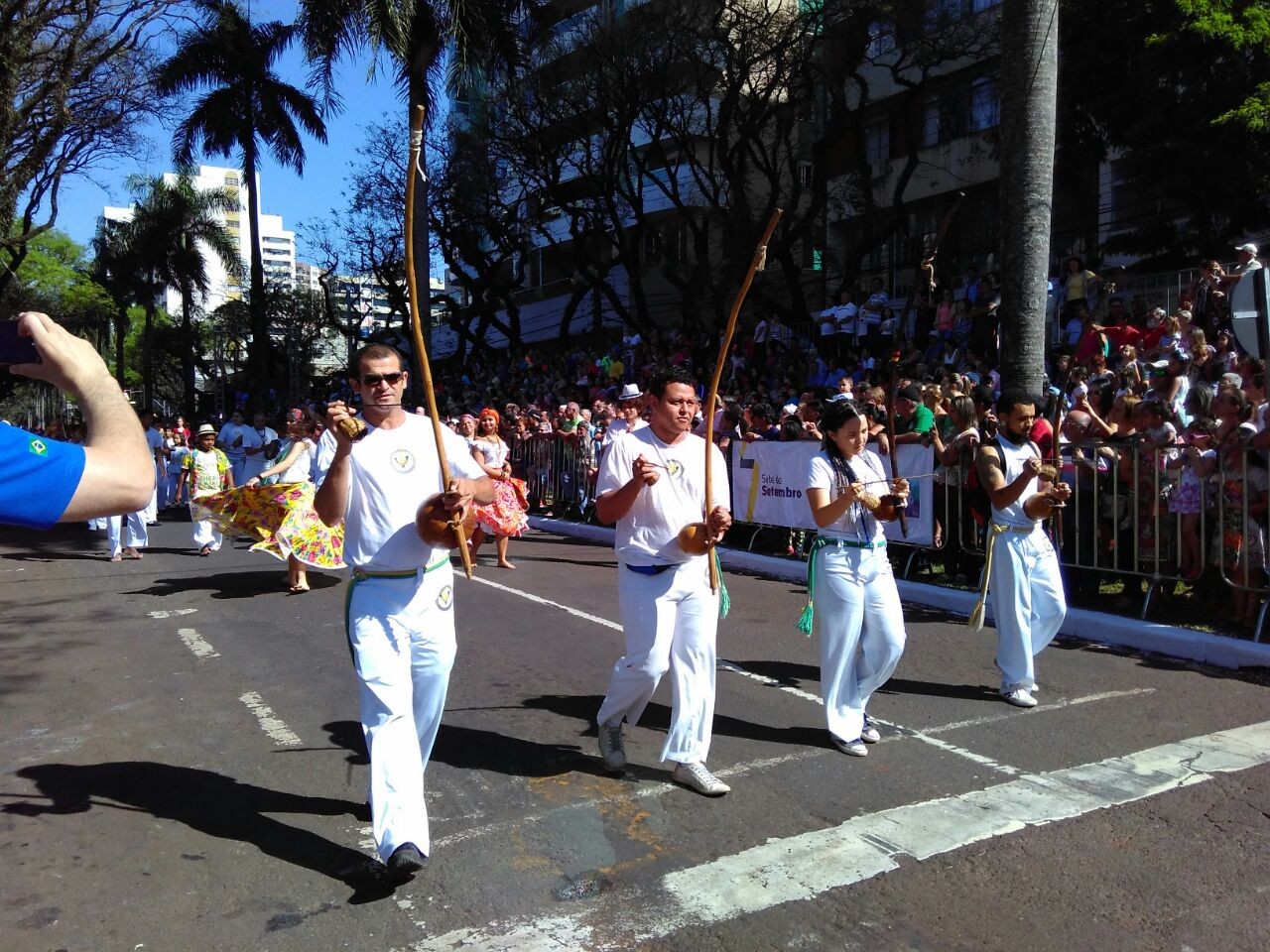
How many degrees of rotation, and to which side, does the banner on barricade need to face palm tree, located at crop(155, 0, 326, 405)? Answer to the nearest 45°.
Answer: approximately 90° to its right

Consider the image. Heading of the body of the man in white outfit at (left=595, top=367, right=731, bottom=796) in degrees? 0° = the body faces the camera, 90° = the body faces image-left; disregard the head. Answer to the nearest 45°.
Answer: approximately 315°

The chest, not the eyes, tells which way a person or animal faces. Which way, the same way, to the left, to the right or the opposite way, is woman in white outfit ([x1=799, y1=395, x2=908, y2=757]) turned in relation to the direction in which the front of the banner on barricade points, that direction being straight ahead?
to the left

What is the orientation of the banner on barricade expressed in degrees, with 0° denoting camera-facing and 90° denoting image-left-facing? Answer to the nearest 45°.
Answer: approximately 45°

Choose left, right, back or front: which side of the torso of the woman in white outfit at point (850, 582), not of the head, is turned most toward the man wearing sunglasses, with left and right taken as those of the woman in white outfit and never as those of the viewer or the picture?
right

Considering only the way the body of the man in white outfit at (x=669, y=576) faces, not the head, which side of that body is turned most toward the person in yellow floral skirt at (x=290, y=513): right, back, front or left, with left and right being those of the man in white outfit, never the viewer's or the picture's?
back

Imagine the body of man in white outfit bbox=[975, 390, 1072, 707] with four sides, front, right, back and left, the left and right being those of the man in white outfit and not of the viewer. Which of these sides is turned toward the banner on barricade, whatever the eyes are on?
back

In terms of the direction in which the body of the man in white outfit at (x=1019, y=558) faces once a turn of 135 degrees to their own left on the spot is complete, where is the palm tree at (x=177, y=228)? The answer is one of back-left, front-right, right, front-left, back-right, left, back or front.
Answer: front-left

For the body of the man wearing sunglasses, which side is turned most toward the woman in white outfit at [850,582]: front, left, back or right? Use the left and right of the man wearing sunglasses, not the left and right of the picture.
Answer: left

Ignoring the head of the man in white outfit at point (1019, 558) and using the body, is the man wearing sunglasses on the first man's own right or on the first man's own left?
on the first man's own right

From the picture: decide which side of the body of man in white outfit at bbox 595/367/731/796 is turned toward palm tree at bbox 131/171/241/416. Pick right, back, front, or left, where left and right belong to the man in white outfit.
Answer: back
